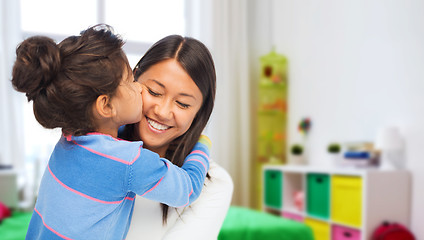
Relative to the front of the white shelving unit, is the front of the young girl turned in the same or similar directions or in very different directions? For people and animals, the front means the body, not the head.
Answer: very different directions

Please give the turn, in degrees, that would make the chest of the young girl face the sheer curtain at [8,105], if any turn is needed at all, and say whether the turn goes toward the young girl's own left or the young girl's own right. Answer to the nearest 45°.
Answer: approximately 45° to the young girl's own left

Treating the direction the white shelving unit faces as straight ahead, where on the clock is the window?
The window is roughly at 2 o'clock from the white shelving unit.

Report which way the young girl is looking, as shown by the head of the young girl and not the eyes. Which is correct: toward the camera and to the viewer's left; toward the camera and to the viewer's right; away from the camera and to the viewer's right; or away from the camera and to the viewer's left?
away from the camera and to the viewer's right

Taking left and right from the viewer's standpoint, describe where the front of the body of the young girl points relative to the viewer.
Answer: facing away from the viewer and to the right of the viewer

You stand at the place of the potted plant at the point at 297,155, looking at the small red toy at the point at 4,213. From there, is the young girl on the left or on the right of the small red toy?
left

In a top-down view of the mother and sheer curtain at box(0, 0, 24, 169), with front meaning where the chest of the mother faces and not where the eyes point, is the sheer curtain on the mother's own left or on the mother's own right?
on the mother's own right

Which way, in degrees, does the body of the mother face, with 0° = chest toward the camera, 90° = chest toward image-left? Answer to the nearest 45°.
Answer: approximately 45°

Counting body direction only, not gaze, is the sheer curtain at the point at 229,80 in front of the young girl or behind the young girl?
in front

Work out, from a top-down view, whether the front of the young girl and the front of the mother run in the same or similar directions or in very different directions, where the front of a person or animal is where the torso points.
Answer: very different directions

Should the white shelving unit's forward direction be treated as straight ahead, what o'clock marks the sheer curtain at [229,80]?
The sheer curtain is roughly at 3 o'clock from the white shelving unit.

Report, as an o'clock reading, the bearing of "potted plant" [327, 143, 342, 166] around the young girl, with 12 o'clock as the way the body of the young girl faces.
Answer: The potted plant is roughly at 12 o'clock from the young girl.
